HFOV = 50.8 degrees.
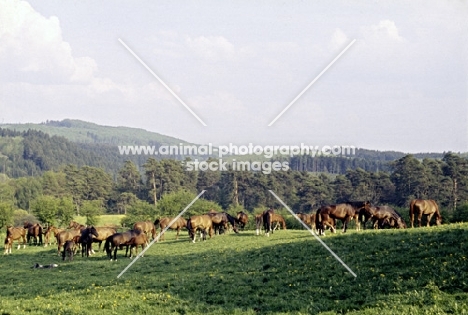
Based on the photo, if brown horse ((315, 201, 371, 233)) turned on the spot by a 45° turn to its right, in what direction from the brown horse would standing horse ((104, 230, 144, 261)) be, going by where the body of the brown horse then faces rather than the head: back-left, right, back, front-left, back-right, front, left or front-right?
back-right

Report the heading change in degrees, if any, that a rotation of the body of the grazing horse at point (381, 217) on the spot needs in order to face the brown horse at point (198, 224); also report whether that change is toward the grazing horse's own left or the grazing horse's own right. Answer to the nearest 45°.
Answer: approximately 180°

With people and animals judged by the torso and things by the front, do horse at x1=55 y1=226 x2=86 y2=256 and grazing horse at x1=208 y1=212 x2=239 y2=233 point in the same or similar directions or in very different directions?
same or similar directions

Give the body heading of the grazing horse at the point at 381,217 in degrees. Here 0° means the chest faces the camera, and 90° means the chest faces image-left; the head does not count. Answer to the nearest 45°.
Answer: approximately 270°
